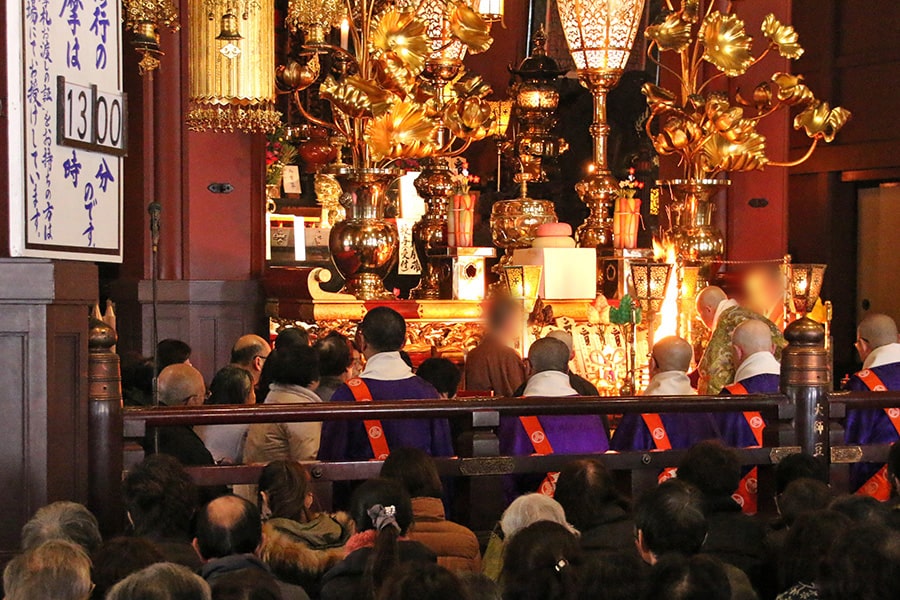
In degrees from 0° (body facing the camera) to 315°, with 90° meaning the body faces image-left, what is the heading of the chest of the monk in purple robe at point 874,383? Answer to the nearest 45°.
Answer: approximately 135°

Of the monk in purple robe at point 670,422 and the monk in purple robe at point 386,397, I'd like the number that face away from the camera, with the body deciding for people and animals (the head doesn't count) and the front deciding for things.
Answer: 2

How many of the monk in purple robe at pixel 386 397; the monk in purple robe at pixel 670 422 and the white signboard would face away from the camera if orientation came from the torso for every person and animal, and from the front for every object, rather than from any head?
2

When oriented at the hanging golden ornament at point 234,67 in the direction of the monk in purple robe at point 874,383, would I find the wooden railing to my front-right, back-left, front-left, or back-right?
front-right

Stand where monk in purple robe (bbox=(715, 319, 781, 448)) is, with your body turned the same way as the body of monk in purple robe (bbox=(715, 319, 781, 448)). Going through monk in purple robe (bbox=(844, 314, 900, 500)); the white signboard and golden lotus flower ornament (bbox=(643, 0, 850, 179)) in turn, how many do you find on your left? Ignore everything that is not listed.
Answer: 1

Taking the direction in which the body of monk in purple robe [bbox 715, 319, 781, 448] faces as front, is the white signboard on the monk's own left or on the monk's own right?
on the monk's own left

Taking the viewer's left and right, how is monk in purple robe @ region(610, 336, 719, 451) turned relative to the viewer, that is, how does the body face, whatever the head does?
facing away from the viewer

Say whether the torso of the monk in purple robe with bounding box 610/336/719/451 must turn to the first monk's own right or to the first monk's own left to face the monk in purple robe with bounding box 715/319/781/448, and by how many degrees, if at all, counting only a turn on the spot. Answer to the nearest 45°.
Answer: approximately 45° to the first monk's own right

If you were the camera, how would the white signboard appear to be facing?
facing the viewer and to the right of the viewer

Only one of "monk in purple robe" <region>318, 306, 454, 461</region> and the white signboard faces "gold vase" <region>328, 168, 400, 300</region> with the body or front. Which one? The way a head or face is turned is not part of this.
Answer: the monk in purple robe

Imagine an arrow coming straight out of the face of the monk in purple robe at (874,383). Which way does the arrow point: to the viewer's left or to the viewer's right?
to the viewer's left

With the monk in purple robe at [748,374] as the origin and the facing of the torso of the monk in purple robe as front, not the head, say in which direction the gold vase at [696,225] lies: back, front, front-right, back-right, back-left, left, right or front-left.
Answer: front-right

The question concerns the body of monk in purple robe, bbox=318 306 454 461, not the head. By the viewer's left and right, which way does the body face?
facing away from the viewer

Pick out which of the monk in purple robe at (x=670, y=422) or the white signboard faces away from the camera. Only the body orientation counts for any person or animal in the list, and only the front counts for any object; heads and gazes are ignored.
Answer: the monk in purple robe

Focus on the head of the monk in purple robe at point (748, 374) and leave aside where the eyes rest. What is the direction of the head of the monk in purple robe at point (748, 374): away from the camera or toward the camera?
away from the camera

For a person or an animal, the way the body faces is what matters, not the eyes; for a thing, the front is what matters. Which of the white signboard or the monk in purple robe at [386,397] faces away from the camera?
the monk in purple robe

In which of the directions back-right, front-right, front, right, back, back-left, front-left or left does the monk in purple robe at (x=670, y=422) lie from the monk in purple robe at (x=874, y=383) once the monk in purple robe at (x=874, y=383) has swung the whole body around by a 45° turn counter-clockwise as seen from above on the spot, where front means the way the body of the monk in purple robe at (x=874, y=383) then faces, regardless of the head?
front-left
